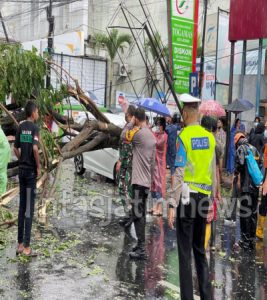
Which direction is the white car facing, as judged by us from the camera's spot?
facing away from the viewer and to the left of the viewer

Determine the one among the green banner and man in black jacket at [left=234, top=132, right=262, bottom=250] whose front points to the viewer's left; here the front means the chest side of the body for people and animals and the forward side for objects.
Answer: the man in black jacket

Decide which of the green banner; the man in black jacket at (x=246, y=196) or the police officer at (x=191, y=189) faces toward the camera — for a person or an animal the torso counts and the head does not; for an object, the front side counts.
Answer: the green banner

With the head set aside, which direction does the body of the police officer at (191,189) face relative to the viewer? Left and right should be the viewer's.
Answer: facing away from the viewer and to the left of the viewer

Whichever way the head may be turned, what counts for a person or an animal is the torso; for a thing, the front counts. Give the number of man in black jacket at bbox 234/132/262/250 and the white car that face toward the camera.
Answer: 0

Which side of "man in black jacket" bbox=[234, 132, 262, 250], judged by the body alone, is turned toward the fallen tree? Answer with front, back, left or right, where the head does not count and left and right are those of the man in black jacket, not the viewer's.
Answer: front

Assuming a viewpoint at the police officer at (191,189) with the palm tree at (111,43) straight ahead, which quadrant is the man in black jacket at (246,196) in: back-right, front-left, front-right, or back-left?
front-right

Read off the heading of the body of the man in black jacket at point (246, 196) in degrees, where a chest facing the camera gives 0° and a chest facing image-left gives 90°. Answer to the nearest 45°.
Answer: approximately 90°

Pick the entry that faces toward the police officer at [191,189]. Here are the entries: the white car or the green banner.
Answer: the green banner

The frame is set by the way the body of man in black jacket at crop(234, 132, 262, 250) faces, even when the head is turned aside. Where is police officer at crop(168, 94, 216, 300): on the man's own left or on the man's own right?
on the man's own left

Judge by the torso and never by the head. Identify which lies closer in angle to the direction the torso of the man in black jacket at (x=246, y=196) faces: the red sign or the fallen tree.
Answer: the fallen tree

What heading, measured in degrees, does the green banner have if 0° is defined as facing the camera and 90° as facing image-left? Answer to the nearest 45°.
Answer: approximately 0°

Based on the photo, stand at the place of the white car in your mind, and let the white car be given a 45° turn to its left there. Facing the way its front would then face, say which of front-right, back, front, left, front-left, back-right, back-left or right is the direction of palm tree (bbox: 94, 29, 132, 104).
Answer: right

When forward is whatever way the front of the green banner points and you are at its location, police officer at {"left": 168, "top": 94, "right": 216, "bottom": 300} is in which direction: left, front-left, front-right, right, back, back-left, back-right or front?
front

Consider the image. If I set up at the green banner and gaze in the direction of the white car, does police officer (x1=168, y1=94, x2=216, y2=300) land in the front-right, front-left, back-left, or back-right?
front-left
